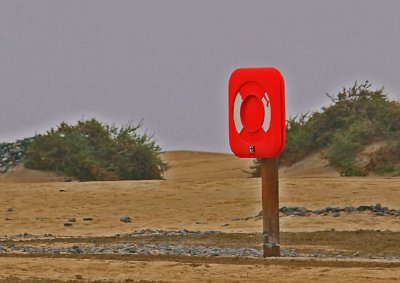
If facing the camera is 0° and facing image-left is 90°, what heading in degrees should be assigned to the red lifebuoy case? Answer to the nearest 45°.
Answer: approximately 45°

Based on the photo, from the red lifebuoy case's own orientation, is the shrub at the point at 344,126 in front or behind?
behind

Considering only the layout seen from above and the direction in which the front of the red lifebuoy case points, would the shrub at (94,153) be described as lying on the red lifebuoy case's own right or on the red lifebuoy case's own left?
on the red lifebuoy case's own right
